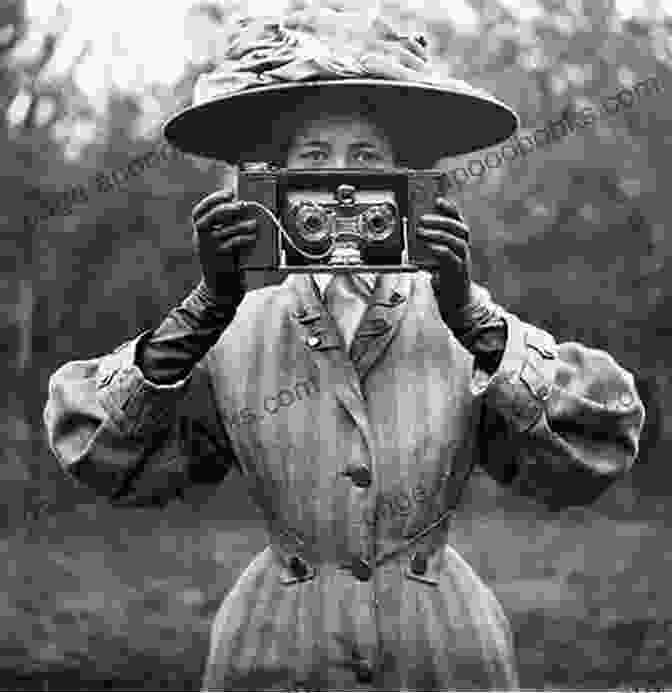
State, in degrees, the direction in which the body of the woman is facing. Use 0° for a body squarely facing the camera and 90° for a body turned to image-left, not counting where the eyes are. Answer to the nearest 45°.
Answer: approximately 0°
